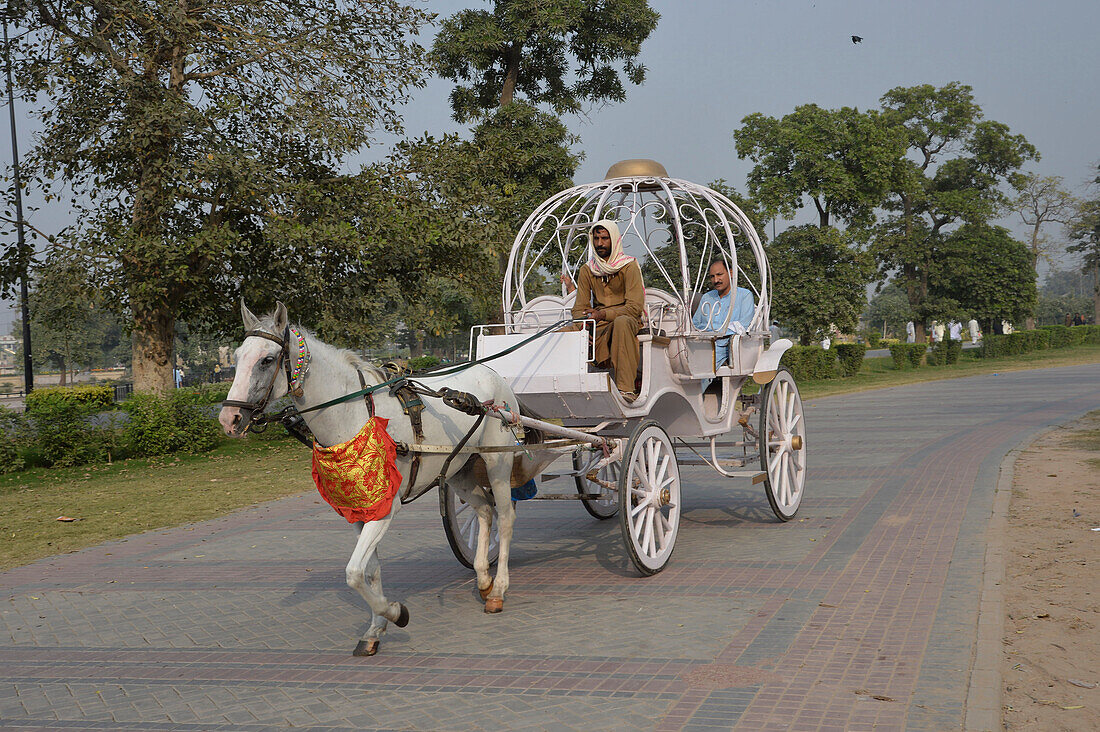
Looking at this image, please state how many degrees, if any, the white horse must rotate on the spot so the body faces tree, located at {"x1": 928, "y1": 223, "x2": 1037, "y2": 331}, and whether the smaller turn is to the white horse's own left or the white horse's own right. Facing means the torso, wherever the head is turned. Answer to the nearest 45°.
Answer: approximately 180°

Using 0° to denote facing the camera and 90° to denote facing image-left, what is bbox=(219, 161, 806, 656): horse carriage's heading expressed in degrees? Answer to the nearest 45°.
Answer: approximately 45°

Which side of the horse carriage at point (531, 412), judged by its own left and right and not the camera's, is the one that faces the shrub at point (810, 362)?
back

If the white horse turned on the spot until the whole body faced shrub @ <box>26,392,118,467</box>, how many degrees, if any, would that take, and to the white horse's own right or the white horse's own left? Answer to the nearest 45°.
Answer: approximately 90° to the white horse's own right

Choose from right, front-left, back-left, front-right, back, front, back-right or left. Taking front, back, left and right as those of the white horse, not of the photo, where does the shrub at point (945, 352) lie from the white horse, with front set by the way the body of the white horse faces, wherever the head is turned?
back

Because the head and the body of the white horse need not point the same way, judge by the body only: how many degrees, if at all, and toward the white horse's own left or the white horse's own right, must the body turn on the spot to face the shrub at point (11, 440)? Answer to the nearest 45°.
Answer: approximately 90° to the white horse's own right

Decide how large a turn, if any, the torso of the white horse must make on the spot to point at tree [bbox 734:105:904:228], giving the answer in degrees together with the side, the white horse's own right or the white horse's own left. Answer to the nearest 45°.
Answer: approximately 180°

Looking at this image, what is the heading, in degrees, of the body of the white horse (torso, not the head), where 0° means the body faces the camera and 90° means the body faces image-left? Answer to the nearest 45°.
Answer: approximately 45°

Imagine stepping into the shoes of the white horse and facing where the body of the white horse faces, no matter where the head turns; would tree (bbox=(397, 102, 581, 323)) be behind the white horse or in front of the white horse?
behind

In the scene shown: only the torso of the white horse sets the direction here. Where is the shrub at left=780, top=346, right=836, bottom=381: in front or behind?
behind

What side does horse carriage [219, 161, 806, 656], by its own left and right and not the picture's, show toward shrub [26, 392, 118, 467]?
right

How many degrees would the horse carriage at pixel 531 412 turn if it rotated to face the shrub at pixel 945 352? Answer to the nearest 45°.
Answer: approximately 180°

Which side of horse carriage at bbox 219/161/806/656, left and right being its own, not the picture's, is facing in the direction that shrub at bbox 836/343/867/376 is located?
back

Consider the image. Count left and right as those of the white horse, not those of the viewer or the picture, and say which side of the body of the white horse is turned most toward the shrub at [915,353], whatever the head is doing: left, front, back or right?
back

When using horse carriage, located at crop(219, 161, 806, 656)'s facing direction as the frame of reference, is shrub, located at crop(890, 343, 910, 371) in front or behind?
behind
